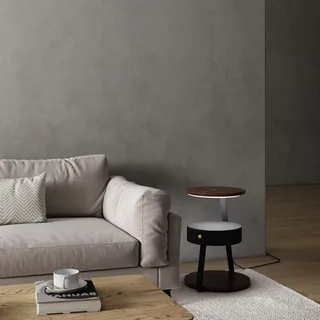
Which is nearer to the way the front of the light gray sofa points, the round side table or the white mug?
the white mug

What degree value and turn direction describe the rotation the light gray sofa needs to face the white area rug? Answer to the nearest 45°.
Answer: approximately 90° to its left

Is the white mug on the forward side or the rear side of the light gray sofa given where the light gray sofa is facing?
on the forward side

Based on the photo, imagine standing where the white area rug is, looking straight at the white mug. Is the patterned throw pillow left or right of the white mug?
right

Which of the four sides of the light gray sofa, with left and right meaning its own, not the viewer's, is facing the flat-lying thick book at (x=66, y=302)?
front

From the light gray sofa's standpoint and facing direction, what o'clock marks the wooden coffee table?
The wooden coffee table is roughly at 12 o'clock from the light gray sofa.

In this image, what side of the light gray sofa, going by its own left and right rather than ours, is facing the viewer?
front

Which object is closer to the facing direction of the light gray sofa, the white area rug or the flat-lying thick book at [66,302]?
the flat-lying thick book

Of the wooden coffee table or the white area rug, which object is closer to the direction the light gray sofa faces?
the wooden coffee table
